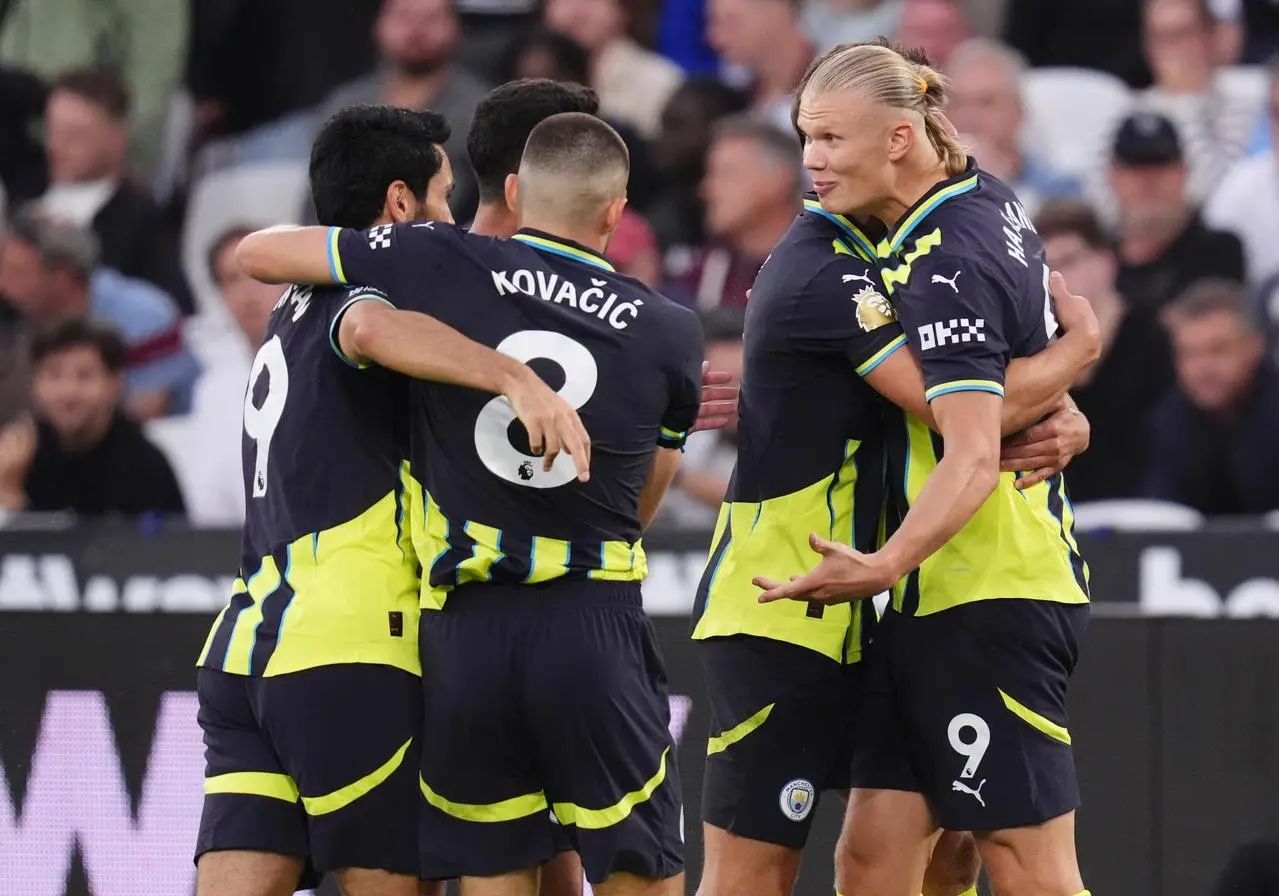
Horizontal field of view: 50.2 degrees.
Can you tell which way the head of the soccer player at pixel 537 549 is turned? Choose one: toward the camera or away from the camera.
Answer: away from the camera

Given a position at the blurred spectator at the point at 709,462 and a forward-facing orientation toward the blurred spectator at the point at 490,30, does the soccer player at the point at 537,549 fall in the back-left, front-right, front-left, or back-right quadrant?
back-left

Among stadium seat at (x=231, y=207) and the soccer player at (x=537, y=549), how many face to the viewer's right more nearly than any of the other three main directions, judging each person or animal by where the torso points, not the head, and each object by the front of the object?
0

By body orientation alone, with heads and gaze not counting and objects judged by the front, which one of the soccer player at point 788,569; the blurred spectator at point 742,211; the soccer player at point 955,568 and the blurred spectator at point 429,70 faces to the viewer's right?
the soccer player at point 788,569

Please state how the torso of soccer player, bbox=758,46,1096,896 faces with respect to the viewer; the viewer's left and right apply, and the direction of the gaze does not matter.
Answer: facing to the left of the viewer

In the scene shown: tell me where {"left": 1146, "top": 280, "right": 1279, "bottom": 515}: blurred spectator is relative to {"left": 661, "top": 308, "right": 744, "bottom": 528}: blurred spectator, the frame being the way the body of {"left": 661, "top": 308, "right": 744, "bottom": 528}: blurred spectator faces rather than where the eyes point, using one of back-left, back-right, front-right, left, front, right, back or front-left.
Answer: left

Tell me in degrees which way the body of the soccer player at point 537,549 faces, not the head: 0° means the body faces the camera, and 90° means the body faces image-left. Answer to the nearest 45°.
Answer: approximately 180°

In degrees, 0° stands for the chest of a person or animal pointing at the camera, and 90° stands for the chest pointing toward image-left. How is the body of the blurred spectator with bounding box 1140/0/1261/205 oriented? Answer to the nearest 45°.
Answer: approximately 0°

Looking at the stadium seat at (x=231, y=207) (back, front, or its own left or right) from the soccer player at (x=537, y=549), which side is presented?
front

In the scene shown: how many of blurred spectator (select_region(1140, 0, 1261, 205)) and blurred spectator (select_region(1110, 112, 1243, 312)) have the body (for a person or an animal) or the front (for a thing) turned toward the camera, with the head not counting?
2
